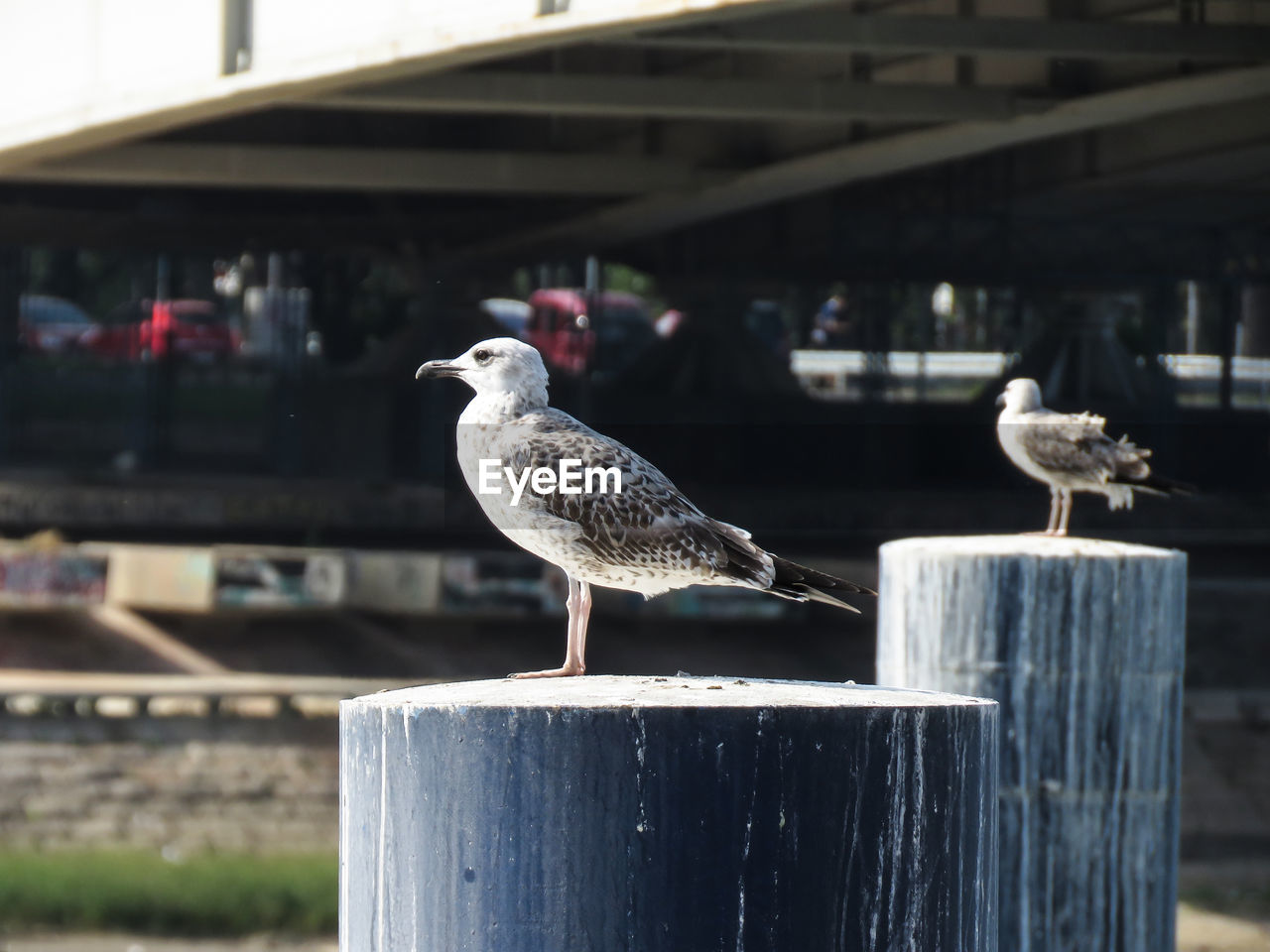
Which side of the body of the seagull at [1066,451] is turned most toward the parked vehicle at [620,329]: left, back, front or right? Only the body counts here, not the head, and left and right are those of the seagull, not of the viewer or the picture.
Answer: right

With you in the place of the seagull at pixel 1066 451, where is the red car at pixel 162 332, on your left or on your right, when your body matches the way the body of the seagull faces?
on your right

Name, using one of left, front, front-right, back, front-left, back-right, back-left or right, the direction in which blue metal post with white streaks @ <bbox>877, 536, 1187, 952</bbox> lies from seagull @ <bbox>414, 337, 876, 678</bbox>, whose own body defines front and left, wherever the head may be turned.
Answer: back-right

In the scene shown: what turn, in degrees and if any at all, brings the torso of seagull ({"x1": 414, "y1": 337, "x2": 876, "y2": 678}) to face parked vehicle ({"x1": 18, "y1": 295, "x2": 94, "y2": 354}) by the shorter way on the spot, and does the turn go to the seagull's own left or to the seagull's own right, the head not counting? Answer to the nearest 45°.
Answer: approximately 90° to the seagull's own right

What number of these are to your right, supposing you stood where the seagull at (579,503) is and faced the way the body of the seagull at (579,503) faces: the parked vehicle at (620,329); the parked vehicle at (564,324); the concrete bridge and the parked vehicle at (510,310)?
4

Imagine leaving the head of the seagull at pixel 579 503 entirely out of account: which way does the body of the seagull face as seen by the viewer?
to the viewer's left

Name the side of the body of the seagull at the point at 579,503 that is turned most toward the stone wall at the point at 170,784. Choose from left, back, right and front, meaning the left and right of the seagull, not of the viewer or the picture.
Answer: right

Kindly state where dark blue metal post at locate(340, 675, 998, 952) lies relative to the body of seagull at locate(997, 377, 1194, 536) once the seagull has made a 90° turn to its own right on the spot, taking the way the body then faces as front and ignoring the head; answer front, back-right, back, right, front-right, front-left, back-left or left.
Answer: back

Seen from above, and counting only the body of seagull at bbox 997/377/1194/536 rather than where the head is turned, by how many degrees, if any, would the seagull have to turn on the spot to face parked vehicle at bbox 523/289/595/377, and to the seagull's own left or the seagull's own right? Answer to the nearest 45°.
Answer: approximately 90° to the seagull's own right

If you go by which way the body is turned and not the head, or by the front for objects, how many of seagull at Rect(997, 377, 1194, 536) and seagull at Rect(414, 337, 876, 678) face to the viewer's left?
2

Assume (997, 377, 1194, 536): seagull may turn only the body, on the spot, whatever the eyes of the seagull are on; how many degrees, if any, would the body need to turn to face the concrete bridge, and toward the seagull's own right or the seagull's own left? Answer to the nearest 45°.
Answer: approximately 90° to the seagull's own right

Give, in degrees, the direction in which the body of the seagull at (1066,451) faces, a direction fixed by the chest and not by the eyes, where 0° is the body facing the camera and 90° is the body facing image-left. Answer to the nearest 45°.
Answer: approximately 90°
